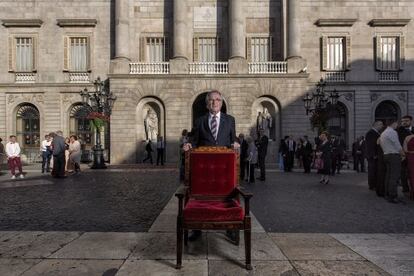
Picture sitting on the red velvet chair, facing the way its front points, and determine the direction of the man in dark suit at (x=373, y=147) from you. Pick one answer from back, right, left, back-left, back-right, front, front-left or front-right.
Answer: back-left

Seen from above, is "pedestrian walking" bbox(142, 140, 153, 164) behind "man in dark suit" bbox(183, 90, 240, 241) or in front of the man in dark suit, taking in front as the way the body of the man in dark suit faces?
behind

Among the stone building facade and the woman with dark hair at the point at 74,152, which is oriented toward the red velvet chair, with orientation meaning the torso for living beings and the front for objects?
the stone building facade

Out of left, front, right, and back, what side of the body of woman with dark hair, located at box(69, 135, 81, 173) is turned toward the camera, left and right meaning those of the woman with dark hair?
left

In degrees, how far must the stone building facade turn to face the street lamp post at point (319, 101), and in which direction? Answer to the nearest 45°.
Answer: approximately 45° to its left

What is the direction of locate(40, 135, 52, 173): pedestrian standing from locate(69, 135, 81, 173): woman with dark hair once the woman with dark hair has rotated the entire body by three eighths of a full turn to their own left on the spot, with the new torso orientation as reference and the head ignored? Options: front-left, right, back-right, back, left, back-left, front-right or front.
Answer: back

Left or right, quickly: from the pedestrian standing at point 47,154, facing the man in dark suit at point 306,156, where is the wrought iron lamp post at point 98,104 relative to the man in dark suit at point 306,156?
left

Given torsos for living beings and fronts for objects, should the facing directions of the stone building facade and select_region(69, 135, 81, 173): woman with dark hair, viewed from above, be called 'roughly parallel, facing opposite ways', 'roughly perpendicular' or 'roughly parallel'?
roughly perpendicular
